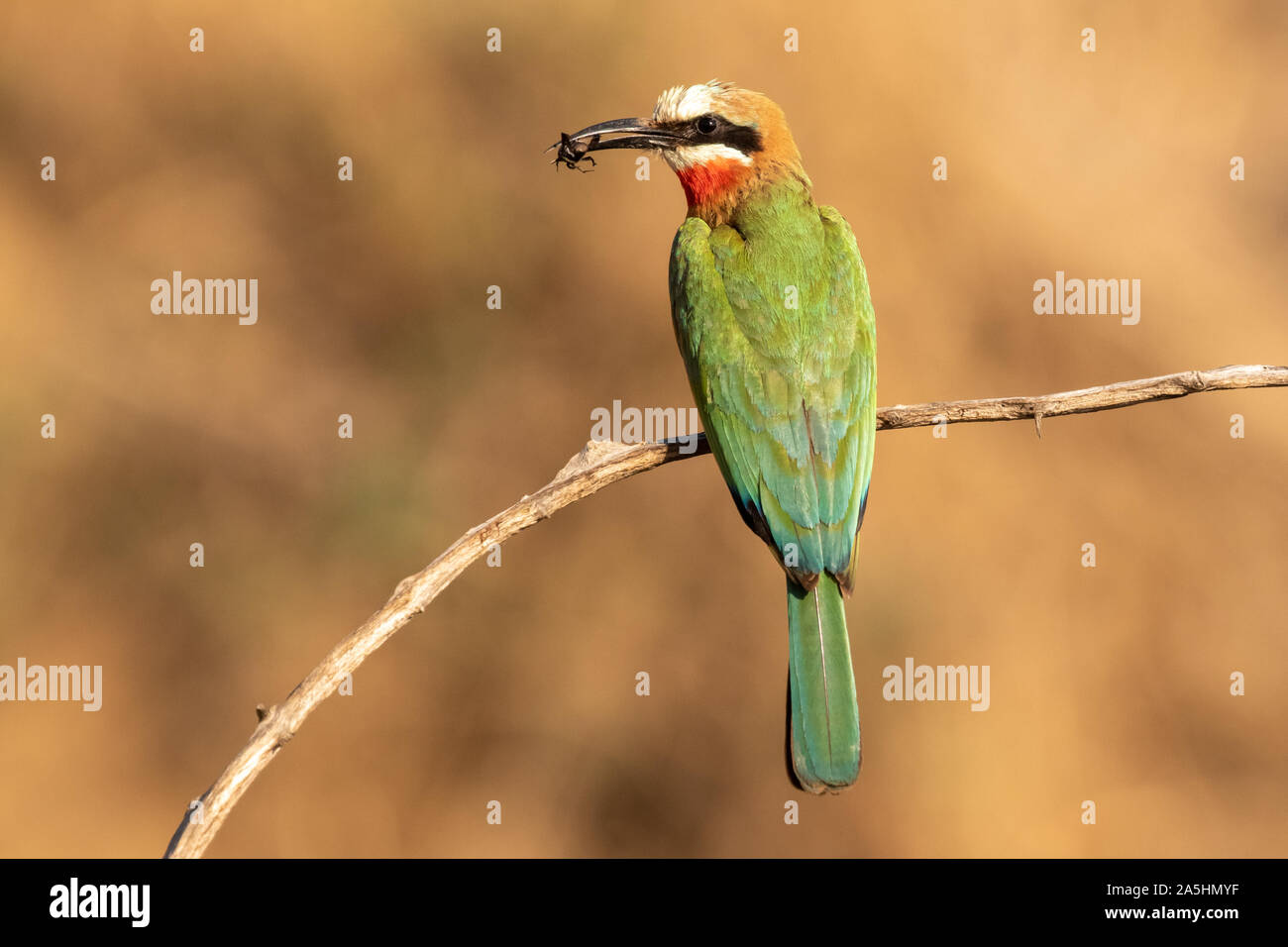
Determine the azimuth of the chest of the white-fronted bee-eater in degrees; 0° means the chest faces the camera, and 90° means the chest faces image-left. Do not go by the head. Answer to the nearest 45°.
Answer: approximately 180°
